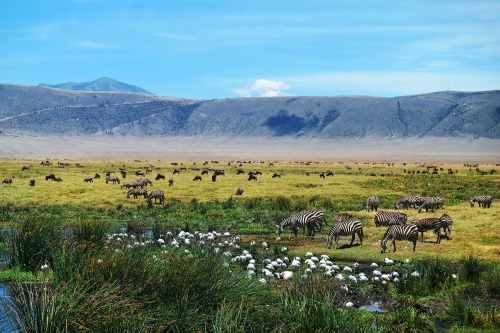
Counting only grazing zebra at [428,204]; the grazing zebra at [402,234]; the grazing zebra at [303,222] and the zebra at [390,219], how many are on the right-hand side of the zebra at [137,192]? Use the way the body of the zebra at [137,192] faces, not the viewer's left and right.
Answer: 0

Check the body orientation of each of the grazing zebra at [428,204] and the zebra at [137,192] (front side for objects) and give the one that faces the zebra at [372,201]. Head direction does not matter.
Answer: the grazing zebra

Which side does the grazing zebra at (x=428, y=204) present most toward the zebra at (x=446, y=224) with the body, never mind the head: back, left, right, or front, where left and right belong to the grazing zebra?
left

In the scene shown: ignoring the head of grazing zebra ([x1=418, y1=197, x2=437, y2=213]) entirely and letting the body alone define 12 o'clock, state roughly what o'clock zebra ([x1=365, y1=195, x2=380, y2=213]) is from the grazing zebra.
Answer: The zebra is roughly at 12 o'clock from the grazing zebra.

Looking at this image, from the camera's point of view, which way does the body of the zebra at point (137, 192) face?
to the viewer's left

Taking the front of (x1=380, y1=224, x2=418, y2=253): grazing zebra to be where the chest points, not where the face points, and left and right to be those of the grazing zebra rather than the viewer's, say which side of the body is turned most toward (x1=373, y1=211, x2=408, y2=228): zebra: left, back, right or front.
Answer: right

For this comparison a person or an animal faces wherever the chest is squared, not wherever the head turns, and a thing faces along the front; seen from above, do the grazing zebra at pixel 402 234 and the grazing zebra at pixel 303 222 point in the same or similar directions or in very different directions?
same or similar directions

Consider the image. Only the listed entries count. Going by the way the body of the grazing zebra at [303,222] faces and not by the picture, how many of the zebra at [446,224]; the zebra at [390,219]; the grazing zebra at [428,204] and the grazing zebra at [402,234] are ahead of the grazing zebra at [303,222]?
0

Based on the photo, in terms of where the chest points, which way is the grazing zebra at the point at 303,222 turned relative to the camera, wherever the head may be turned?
to the viewer's left

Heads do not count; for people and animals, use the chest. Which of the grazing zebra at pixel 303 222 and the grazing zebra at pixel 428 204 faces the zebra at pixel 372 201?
the grazing zebra at pixel 428 204

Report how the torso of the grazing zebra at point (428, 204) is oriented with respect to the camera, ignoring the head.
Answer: to the viewer's left

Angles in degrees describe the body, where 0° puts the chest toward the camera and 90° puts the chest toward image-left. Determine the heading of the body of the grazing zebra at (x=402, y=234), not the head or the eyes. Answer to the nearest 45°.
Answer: approximately 90°

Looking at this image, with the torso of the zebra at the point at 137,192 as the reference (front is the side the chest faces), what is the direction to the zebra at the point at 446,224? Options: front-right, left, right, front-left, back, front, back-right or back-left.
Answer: back-left

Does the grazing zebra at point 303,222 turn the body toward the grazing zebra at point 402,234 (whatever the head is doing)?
no

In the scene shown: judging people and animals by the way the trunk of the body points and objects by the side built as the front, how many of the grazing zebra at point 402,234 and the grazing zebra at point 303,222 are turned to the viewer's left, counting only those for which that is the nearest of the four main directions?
2

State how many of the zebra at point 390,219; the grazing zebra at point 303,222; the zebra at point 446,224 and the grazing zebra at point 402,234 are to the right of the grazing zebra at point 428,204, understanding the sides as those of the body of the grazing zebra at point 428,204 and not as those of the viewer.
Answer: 0
